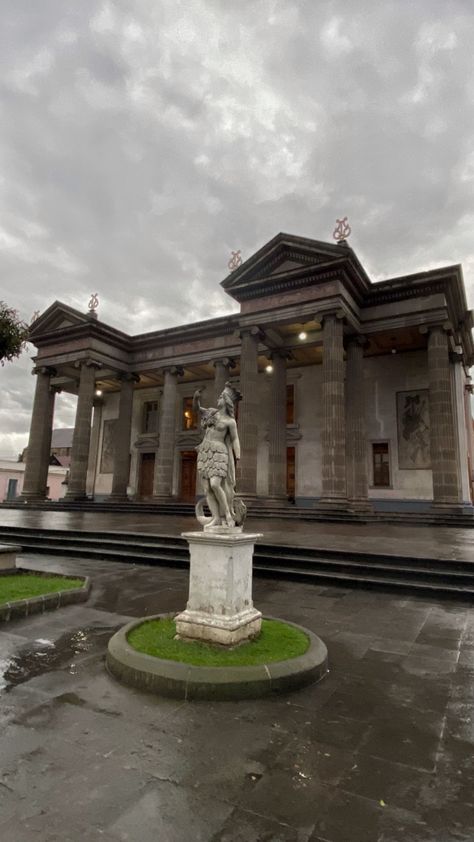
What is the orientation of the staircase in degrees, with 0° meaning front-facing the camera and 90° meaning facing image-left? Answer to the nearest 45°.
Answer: approximately 45°

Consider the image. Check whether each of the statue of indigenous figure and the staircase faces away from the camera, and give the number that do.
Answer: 0

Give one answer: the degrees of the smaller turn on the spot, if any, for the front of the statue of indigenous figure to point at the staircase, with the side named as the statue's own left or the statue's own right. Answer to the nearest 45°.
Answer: approximately 180°

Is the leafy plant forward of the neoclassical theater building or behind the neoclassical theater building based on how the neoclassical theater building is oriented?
forward

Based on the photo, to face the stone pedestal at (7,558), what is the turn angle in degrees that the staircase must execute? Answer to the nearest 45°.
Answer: approximately 45° to its right

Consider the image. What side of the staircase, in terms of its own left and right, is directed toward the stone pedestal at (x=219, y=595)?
front

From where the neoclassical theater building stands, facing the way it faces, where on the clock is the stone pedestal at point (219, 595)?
The stone pedestal is roughly at 11 o'clock from the neoclassical theater building.

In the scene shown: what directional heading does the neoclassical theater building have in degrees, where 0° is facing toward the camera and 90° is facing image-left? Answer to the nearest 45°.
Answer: approximately 45°

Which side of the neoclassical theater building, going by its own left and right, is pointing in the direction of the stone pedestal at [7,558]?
front

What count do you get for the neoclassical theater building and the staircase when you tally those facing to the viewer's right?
0

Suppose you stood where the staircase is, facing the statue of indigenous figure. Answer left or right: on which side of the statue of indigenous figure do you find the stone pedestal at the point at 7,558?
right

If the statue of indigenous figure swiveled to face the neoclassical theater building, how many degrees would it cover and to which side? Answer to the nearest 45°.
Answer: approximately 135° to its right
